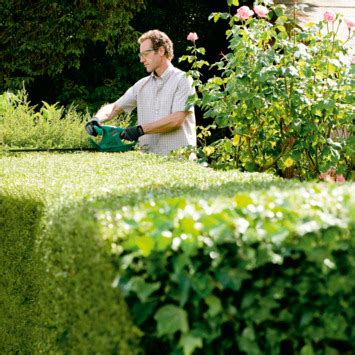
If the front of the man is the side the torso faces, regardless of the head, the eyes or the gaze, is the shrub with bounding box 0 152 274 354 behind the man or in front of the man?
in front

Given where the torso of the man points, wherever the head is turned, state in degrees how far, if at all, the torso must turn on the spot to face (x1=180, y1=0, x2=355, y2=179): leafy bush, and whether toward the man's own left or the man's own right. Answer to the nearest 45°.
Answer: approximately 90° to the man's own left

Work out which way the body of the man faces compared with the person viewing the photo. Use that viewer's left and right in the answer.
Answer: facing the viewer and to the left of the viewer

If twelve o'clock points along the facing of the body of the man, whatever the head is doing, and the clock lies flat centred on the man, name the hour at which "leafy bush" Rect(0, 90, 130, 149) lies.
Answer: The leafy bush is roughly at 2 o'clock from the man.

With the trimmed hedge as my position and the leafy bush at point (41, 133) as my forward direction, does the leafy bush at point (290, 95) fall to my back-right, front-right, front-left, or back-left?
front-right
